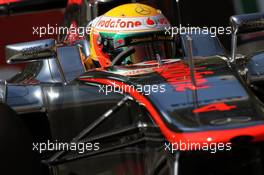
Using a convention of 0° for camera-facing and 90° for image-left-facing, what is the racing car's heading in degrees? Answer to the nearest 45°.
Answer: approximately 315°

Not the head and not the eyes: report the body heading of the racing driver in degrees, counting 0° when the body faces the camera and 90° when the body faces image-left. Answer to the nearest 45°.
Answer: approximately 315°

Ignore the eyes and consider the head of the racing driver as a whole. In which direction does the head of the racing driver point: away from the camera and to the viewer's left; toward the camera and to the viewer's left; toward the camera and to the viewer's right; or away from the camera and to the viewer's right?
toward the camera and to the viewer's right
